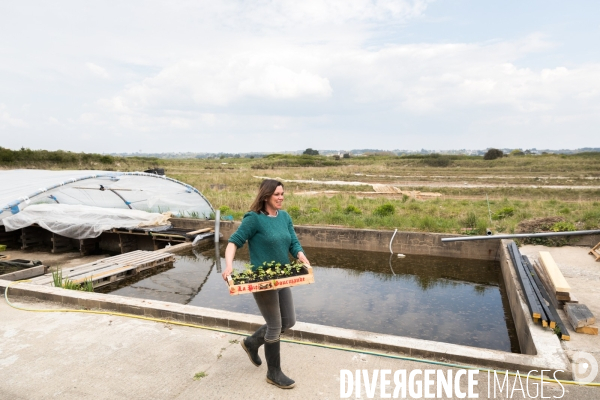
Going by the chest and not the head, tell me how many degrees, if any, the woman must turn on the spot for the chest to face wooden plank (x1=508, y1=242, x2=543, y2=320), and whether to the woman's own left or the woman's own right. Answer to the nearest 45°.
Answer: approximately 90° to the woman's own left

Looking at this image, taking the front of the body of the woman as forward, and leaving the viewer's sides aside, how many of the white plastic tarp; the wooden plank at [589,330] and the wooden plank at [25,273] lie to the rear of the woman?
2

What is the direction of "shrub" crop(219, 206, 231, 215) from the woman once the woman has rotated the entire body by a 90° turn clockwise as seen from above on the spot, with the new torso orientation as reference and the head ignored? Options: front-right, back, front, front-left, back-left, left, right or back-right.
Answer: back-right

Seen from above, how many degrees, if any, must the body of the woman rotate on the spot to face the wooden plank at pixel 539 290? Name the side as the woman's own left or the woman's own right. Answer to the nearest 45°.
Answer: approximately 90° to the woman's own left

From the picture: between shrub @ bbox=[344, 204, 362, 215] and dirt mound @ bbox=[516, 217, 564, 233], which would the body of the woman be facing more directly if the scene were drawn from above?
the dirt mound

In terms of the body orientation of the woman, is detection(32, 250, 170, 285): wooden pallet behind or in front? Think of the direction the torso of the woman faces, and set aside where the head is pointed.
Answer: behind

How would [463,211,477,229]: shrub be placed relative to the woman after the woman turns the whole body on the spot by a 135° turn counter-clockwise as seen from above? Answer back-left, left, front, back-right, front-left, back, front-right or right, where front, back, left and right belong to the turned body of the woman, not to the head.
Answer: front-right

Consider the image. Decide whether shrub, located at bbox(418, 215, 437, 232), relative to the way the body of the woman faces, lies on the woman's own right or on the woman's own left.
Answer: on the woman's own left

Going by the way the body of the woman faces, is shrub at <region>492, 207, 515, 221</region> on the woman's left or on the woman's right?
on the woman's left

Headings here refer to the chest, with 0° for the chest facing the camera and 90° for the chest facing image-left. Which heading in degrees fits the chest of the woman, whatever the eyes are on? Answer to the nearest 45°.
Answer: approximately 315°
